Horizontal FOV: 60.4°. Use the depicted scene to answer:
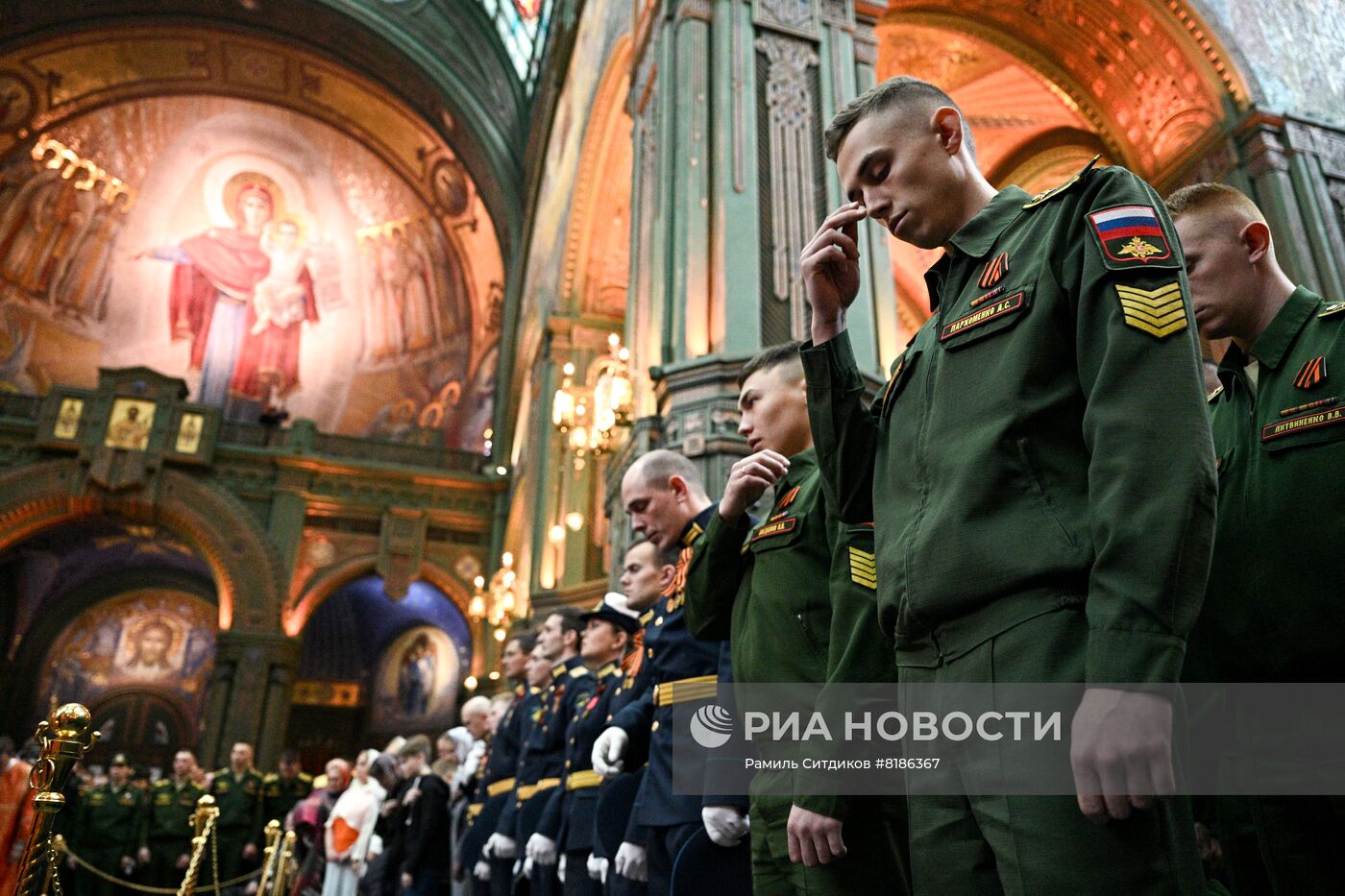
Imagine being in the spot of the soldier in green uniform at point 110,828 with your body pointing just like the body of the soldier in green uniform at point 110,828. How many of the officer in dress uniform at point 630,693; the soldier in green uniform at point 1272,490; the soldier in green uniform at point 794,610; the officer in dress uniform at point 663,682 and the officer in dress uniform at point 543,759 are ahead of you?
5

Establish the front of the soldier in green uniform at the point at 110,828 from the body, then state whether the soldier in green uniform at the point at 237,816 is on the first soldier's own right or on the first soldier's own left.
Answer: on the first soldier's own left

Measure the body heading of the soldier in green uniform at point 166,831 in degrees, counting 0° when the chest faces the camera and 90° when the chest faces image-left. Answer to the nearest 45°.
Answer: approximately 0°

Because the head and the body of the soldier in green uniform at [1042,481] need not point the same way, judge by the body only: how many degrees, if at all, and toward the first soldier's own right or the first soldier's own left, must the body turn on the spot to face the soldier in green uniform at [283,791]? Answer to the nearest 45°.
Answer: approximately 90° to the first soldier's own right

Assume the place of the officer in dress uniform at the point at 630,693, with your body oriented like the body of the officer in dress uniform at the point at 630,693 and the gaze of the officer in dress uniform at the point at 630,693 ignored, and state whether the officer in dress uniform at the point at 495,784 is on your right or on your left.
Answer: on your right

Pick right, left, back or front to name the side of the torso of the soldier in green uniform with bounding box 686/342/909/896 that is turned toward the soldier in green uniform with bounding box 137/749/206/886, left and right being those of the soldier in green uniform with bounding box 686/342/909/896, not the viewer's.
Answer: right

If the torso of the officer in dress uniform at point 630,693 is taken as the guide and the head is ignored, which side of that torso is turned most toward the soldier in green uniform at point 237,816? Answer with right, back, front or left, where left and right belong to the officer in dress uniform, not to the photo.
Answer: right

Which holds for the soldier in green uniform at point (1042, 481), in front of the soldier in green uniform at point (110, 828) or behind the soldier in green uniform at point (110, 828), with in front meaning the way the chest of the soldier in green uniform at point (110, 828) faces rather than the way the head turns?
in front

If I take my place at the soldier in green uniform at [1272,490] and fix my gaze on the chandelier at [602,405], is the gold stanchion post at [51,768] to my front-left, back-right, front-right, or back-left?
front-left

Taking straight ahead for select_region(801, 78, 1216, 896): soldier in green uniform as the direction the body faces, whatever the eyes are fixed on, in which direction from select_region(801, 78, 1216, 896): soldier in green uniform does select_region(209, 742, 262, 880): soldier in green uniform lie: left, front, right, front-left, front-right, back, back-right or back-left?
right

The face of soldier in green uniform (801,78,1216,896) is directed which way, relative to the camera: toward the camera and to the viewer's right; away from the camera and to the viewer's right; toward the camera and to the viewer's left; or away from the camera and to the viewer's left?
toward the camera and to the viewer's left

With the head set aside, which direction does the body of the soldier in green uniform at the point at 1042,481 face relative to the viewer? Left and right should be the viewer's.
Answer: facing the viewer and to the left of the viewer

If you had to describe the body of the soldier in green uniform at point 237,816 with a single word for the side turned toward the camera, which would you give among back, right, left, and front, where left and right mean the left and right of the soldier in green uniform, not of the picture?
front

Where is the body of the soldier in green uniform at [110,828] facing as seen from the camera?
toward the camera

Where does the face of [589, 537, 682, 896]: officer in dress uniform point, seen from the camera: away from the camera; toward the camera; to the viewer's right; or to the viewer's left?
to the viewer's left

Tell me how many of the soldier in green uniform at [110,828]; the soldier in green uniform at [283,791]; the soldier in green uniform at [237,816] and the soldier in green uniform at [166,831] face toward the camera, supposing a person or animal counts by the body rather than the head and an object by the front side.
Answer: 4
